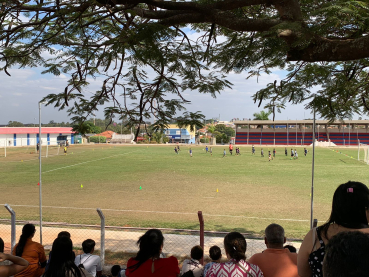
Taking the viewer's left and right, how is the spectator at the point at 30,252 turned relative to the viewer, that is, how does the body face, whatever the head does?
facing away from the viewer and to the right of the viewer

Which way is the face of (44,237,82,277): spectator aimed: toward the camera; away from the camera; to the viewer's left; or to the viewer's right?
away from the camera

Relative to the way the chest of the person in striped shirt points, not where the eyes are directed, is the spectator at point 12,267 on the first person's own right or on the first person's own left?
on the first person's own left

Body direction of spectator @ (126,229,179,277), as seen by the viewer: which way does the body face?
away from the camera

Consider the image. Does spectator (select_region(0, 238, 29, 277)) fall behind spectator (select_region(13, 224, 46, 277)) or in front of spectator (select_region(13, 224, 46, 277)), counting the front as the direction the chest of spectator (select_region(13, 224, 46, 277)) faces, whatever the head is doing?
behind

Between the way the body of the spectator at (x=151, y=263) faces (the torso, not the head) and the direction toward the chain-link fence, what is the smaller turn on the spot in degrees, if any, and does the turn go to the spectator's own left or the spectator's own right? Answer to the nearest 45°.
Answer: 0° — they already face it

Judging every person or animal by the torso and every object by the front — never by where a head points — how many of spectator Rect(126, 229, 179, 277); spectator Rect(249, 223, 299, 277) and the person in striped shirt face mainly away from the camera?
3

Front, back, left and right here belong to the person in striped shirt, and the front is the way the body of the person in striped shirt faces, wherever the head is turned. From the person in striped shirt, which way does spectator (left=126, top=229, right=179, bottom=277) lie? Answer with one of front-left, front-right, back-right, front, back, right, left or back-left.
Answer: left

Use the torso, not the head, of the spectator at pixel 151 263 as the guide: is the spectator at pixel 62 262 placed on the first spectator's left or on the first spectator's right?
on the first spectator's left

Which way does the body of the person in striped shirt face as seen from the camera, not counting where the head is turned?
away from the camera

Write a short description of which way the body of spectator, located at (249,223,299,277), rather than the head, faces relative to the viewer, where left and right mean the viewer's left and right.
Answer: facing away from the viewer

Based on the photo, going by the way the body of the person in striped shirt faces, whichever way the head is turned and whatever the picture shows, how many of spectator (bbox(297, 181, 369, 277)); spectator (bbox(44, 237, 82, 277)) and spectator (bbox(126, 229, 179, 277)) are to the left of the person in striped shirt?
2

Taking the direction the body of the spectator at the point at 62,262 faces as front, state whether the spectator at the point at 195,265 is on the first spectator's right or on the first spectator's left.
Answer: on the first spectator's right

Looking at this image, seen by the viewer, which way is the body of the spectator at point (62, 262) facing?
away from the camera
